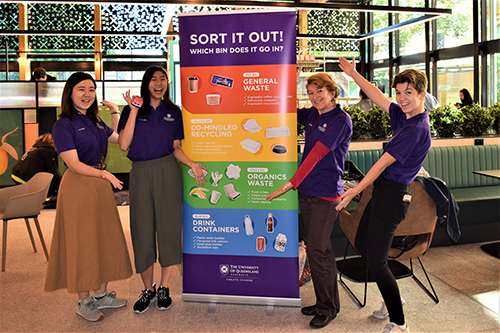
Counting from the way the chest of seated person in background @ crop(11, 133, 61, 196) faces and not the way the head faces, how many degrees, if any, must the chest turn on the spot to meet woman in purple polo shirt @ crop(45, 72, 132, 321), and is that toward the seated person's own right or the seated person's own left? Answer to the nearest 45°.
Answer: approximately 90° to the seated person's own right

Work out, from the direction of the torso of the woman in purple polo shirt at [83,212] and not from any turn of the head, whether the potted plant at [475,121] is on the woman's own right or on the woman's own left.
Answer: on the woman's own left

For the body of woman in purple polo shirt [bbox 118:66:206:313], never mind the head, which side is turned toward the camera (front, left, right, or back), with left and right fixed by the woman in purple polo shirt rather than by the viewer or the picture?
front

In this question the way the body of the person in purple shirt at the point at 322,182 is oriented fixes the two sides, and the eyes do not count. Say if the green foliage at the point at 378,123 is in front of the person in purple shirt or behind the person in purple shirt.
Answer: behind

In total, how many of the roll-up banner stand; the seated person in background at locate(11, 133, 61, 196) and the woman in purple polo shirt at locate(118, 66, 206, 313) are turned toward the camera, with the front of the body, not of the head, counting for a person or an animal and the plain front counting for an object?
2

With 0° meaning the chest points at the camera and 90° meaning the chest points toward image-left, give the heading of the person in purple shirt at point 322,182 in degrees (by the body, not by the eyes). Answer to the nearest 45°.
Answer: approximately 45°
